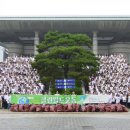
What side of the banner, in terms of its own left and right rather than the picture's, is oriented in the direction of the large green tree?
back

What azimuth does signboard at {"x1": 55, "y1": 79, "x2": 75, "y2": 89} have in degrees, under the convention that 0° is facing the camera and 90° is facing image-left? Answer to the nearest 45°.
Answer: approximately 0°

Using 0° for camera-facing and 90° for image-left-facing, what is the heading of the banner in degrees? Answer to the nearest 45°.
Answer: approximately 0°

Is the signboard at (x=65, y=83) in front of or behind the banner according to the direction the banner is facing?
behind

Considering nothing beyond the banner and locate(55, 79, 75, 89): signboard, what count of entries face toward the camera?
2
